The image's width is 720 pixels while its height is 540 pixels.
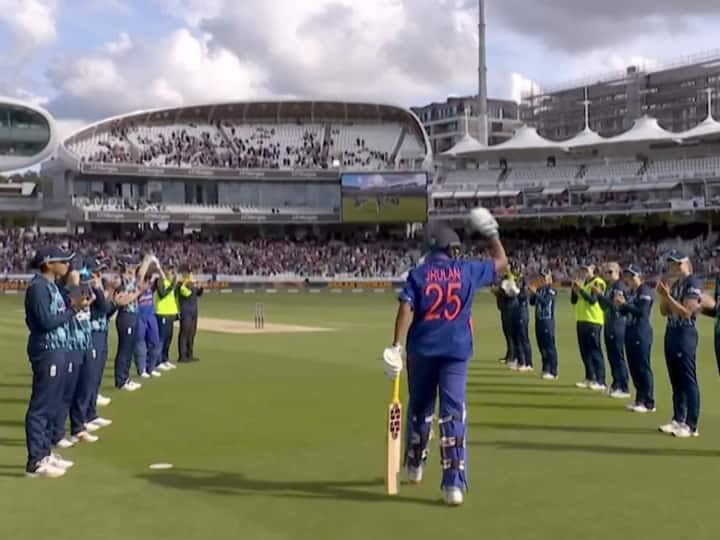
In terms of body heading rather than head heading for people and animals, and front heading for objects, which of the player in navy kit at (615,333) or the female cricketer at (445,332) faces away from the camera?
the female cricketer

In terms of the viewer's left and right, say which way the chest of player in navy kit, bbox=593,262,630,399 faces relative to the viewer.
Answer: facing the viewer and to the left of the viewer

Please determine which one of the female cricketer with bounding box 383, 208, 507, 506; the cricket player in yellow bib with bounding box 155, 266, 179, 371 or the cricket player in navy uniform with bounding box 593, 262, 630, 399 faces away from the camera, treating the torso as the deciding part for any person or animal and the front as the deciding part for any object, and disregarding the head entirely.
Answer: the female cricketer

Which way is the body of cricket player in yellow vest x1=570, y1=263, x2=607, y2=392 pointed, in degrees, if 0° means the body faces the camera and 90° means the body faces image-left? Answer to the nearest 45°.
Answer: approximately 45°

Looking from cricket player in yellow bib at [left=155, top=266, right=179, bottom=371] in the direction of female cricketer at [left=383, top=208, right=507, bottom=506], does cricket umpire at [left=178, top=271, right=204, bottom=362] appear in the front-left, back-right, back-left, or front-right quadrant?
back-left

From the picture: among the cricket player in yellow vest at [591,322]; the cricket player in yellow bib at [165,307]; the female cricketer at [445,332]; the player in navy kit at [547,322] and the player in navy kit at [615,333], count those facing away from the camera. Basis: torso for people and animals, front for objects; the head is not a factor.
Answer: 1

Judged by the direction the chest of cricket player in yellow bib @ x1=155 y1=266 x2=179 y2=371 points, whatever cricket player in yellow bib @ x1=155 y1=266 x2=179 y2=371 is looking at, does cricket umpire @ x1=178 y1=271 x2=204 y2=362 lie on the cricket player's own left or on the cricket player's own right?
on the cricket player's own left

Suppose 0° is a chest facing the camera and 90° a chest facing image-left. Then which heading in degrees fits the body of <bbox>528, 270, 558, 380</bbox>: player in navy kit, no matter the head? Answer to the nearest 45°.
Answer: approximately 45°

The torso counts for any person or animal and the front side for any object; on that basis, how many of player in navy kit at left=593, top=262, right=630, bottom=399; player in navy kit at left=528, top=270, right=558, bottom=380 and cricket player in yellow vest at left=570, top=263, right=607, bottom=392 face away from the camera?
0

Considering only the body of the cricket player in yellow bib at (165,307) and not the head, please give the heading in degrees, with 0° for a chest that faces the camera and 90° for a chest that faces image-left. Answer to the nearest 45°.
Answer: approximately 315°

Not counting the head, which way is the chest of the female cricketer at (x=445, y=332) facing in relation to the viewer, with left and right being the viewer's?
facing away from the viewer
